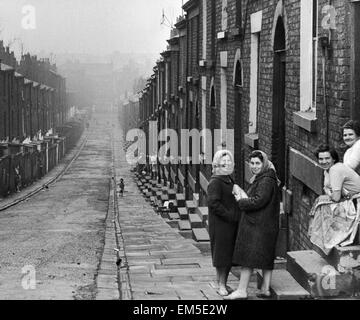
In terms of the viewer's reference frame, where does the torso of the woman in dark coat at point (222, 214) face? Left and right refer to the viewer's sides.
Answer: facing the viewer and to the right of the viewer

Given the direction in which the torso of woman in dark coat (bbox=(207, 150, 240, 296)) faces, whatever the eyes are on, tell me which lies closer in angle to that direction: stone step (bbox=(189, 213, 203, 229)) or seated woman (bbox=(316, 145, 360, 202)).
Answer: the seated woman

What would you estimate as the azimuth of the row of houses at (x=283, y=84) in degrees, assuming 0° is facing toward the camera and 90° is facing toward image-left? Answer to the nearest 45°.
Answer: approximately 45°

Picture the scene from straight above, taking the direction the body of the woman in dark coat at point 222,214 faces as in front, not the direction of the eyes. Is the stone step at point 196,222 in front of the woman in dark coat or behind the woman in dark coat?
behind

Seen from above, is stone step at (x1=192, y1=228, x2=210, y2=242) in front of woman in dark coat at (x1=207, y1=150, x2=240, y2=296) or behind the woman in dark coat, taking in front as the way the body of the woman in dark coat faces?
behind

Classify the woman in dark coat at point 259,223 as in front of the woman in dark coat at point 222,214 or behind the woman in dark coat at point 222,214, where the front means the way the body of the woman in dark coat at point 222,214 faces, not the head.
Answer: in front

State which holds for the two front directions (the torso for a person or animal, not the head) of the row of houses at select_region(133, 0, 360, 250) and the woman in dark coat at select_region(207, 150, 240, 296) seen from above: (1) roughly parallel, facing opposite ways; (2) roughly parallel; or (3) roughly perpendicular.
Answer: roughly perpendicular

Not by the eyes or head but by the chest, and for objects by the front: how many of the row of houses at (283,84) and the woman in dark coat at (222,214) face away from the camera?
0
